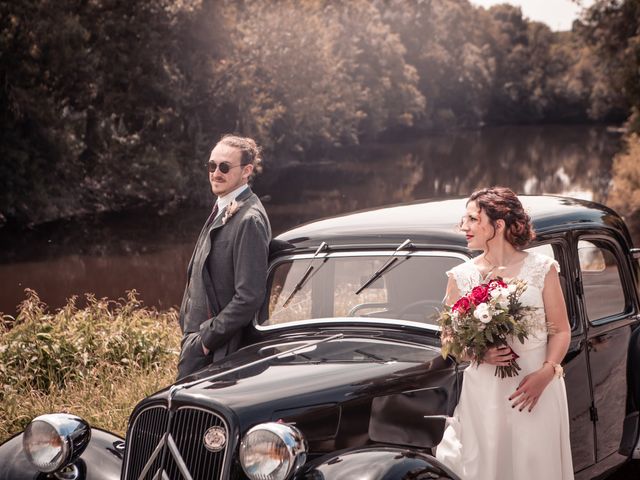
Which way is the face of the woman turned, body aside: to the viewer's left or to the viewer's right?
to the viewer's left

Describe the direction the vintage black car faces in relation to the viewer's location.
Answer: facing the viewer and to the left of the viewer
